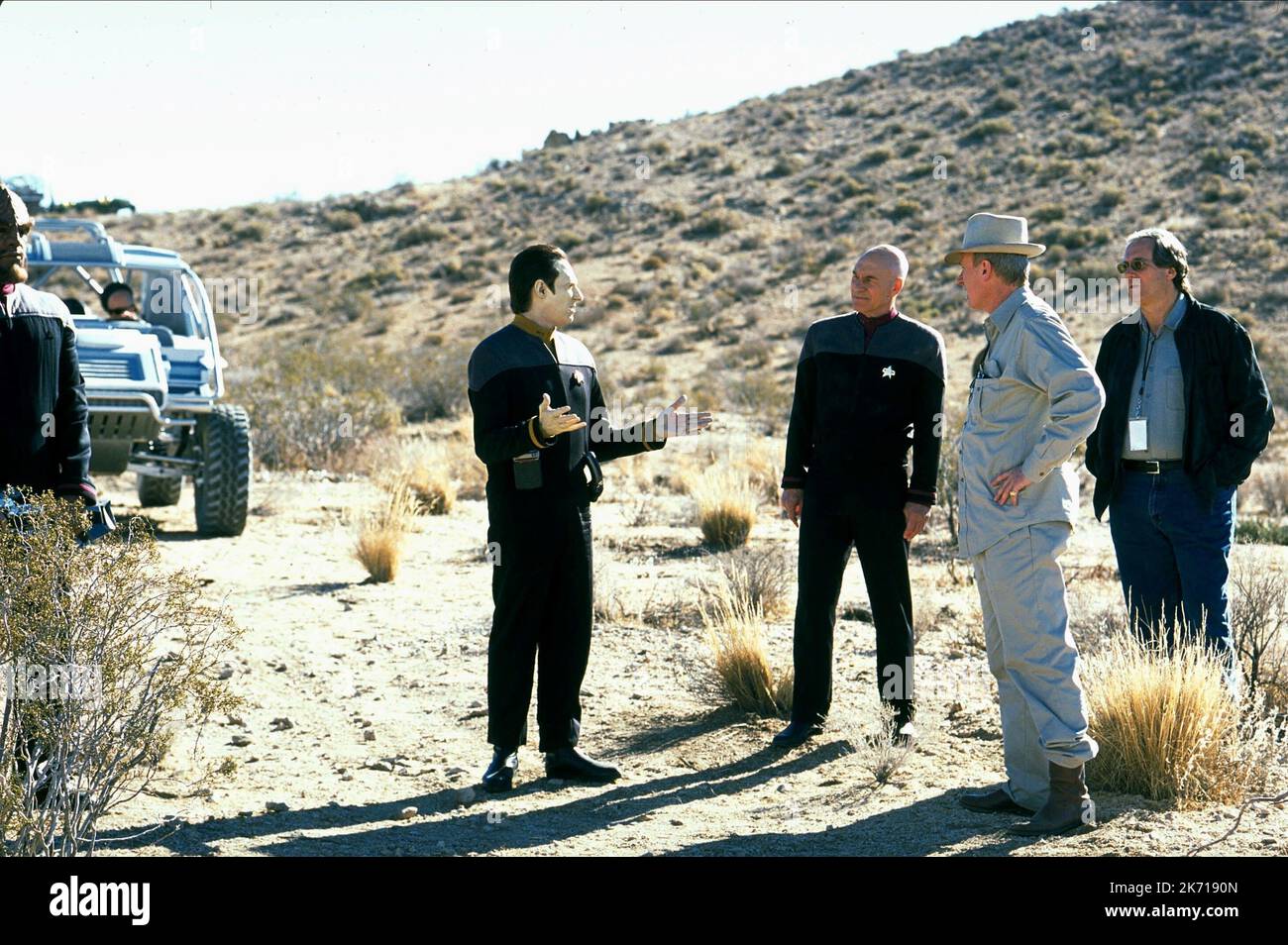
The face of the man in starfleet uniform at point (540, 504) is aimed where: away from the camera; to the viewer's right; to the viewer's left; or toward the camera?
to the viewer's right

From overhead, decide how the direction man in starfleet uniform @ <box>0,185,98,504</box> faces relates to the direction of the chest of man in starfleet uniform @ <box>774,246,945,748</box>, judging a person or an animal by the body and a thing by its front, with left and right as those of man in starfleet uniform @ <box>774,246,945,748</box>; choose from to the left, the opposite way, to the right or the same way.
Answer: to the left

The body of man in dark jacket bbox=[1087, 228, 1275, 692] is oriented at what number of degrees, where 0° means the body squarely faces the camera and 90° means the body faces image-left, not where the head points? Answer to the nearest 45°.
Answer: approximately 45°

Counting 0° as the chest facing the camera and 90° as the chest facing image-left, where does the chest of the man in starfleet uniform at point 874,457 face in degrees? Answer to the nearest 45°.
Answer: approximately 0°

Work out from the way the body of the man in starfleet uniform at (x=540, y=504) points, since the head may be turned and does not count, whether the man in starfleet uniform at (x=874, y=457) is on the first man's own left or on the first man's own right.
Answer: on the first man's own left

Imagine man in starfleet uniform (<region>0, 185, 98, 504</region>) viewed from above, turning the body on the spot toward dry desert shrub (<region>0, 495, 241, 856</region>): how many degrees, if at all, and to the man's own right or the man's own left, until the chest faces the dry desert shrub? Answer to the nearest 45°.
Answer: approximately 45° to the man's own right

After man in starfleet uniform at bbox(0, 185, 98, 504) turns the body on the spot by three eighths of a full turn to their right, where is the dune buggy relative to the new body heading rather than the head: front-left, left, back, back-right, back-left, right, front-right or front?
right

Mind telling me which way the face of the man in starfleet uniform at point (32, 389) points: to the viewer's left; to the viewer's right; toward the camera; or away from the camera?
to the viewer's right

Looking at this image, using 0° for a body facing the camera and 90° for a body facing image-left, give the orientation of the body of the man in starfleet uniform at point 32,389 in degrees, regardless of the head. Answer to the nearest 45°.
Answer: approximately 315°
